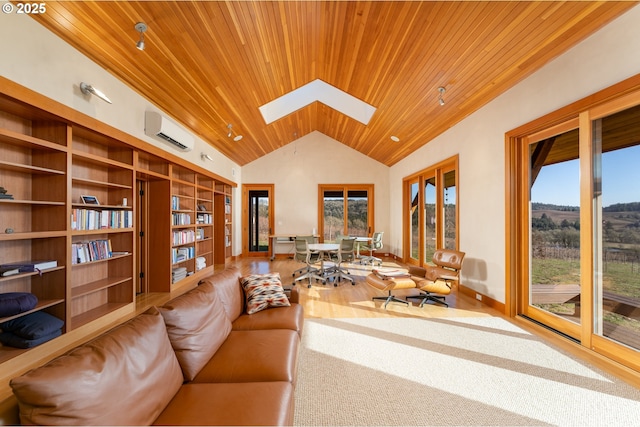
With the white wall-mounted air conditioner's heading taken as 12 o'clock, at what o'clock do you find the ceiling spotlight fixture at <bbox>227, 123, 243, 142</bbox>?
The ceiling spotlight fixture is roughly at 9 o'clock from the white wall-mounted air conditioner.

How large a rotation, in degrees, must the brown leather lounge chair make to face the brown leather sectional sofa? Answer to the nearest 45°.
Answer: approximately 45° to its left

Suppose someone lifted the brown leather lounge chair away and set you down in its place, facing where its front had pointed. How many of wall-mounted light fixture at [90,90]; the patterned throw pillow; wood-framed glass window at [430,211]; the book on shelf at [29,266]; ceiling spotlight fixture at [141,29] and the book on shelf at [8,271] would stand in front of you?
5

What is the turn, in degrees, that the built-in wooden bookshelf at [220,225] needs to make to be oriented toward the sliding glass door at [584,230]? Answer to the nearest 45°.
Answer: approximately 45° to its right

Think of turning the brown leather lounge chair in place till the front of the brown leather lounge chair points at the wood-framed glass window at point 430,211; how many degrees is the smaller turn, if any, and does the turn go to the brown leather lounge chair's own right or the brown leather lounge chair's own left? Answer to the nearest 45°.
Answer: approximately 135° to the brown leather lounge chair's own right

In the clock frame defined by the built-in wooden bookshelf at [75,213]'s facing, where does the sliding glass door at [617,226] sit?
The sliding glass door is roughly at 12 o'clock from the built-in wooden bookshelf.

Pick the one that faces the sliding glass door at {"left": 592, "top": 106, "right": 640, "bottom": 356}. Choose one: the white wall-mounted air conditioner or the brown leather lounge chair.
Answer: the white wall-mounted air conditioner

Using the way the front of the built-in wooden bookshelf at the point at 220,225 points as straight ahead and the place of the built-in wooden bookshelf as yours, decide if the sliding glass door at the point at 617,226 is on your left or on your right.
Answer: on your right

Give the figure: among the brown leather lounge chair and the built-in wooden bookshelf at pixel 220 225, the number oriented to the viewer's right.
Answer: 1

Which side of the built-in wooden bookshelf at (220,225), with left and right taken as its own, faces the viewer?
right

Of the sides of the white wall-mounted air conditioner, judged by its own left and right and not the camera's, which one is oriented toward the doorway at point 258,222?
left
